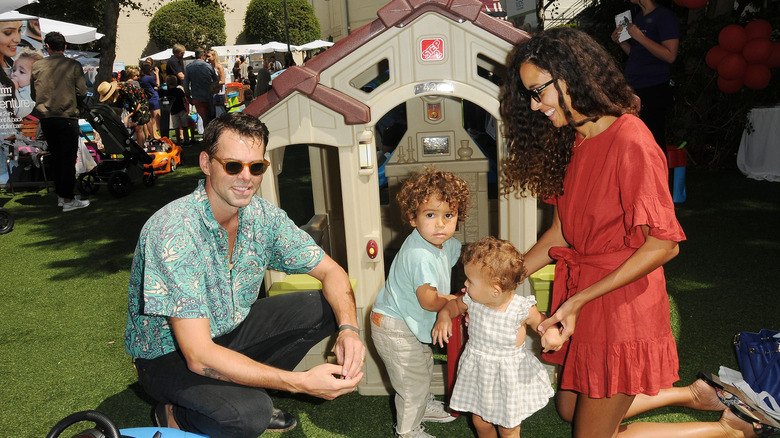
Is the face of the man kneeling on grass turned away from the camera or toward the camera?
toward the camera

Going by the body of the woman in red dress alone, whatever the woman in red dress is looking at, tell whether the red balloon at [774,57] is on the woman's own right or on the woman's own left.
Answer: on the woman's own right

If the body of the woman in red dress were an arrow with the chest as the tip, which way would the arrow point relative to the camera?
to the viewer's left

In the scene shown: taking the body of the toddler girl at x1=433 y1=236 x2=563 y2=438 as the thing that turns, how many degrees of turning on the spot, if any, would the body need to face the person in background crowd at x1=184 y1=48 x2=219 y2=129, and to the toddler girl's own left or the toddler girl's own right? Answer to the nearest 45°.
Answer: approximately 90° to the toddler girl's own right

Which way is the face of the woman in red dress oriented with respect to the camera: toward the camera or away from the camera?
toward the camera

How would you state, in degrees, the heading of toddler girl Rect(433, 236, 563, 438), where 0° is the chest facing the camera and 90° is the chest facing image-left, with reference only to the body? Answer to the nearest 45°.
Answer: approximately 45°

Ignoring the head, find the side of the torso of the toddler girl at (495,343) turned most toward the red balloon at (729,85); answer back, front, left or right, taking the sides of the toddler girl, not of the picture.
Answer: back

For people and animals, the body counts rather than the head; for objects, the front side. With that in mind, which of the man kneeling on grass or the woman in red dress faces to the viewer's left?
the woman in red dress

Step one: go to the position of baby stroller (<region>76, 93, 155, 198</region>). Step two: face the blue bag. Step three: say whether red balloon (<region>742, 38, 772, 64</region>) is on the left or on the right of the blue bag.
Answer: left

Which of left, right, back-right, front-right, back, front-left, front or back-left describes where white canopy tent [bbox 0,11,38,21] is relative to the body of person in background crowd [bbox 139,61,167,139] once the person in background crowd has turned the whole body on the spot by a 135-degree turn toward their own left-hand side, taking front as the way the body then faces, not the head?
left
